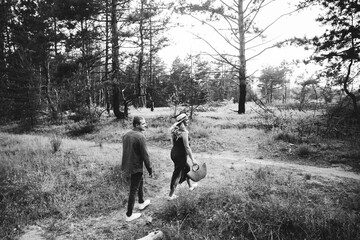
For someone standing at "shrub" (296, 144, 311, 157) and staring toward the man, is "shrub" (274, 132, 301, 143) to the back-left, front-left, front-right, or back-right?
back-right

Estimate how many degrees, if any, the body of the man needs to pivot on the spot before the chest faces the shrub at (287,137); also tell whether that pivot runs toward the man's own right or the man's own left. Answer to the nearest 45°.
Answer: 0° — they already face it

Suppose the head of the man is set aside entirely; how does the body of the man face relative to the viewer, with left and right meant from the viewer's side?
facing away from the viewer and to the right of the viewer
